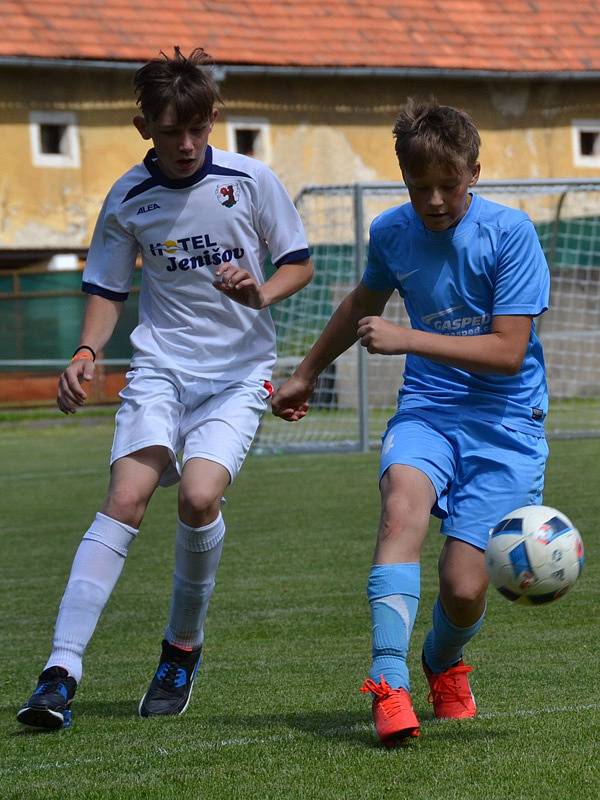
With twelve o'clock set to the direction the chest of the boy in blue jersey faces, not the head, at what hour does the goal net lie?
The goal net is roughly at 6 o'clock from the boy in blue jersey.

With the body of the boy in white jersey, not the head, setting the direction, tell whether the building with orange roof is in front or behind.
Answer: behind

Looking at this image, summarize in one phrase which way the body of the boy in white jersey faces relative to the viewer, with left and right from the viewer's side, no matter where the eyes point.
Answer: facing the viewer

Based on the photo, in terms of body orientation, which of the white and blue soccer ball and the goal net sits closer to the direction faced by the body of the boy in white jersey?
the white and blue soccer ball

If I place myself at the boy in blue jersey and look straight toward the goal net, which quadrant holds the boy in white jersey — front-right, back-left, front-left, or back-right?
front-left

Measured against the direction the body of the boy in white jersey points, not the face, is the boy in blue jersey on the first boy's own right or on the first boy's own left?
on the first boy's own left

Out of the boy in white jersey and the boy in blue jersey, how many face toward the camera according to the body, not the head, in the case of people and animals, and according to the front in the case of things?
2

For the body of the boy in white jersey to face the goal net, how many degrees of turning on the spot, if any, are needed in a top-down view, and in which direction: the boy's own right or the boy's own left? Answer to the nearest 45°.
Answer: approximately 180°

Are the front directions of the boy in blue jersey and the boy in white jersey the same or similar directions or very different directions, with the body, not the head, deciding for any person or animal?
same or similar directions

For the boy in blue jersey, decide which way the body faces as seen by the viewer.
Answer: toward the camera

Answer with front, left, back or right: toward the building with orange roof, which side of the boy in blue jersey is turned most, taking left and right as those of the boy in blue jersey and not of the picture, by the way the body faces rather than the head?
back
